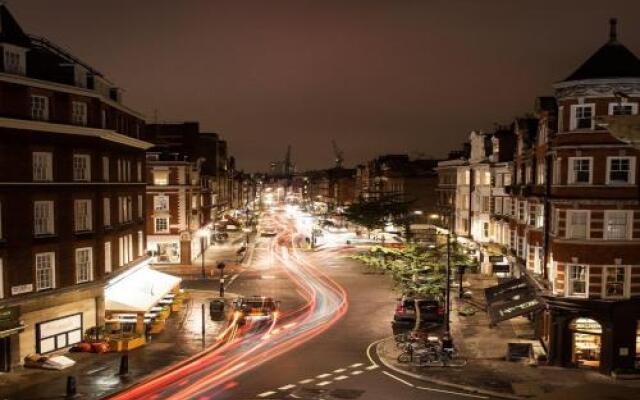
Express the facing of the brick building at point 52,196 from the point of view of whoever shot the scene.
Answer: facing the viewer and to the right of the viewer

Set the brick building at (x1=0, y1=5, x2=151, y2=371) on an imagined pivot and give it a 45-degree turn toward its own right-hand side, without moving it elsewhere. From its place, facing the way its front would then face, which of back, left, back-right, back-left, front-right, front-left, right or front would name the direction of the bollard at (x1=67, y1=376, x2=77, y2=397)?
front
